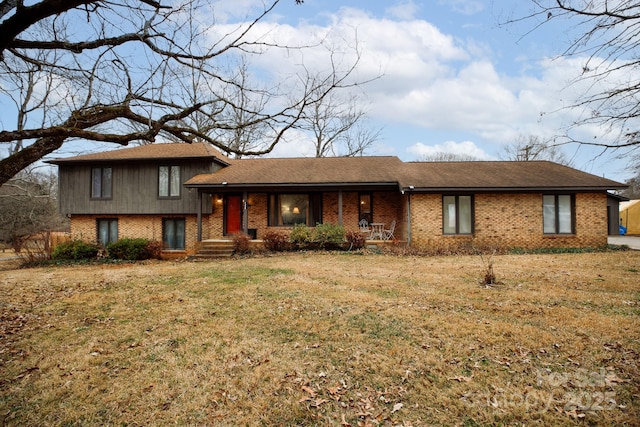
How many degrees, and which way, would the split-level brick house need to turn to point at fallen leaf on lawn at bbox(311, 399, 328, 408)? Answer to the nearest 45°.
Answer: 0° — it already faces it

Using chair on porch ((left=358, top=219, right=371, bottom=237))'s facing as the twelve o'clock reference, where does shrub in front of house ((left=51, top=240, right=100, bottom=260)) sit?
The shrub in front of house is roughly at 4 o'clock from the chair on porch.

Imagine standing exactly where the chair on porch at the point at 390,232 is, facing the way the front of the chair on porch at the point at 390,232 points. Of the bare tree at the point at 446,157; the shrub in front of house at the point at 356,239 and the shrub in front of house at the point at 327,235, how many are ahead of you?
2

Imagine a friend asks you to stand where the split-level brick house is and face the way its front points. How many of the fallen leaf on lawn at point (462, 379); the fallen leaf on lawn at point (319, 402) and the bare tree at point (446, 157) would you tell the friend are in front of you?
2

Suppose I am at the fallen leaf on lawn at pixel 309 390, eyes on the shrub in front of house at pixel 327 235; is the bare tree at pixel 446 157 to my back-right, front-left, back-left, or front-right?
front-right

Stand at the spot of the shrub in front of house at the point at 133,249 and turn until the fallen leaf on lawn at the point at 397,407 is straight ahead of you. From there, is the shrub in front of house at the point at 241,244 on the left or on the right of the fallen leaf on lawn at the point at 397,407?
left

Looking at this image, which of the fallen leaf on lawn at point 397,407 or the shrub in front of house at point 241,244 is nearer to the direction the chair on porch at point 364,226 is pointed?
the fallen leaf on lawn

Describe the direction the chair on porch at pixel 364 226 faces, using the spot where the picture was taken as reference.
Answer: facing the viewer and to the right of the viewer

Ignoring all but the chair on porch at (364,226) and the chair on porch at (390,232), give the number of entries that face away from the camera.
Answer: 0

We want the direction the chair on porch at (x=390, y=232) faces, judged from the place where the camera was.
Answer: facing the viewer and to the left of the viewer

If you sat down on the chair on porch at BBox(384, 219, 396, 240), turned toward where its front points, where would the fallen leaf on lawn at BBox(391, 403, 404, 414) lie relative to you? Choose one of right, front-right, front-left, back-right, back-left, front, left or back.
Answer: front-left

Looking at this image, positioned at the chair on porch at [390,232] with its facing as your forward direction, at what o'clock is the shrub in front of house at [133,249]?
The shrub in front of house is roughly at 1 o'clock from the chair on porch.

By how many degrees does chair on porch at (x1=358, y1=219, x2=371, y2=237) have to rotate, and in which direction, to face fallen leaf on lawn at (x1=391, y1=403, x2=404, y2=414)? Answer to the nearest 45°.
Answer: approximately 45° to its right

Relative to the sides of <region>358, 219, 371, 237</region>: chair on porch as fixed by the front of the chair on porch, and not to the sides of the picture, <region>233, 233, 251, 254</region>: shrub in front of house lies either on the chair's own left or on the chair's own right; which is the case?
on the chair's own right

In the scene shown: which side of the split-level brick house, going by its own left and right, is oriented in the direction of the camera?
front

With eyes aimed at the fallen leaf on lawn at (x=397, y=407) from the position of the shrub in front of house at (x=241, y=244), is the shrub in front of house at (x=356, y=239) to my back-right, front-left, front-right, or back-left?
front-left

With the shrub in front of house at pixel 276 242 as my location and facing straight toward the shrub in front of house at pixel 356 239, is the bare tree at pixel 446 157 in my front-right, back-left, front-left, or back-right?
front-left

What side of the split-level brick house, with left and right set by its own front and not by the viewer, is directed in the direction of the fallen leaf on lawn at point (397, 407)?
front
